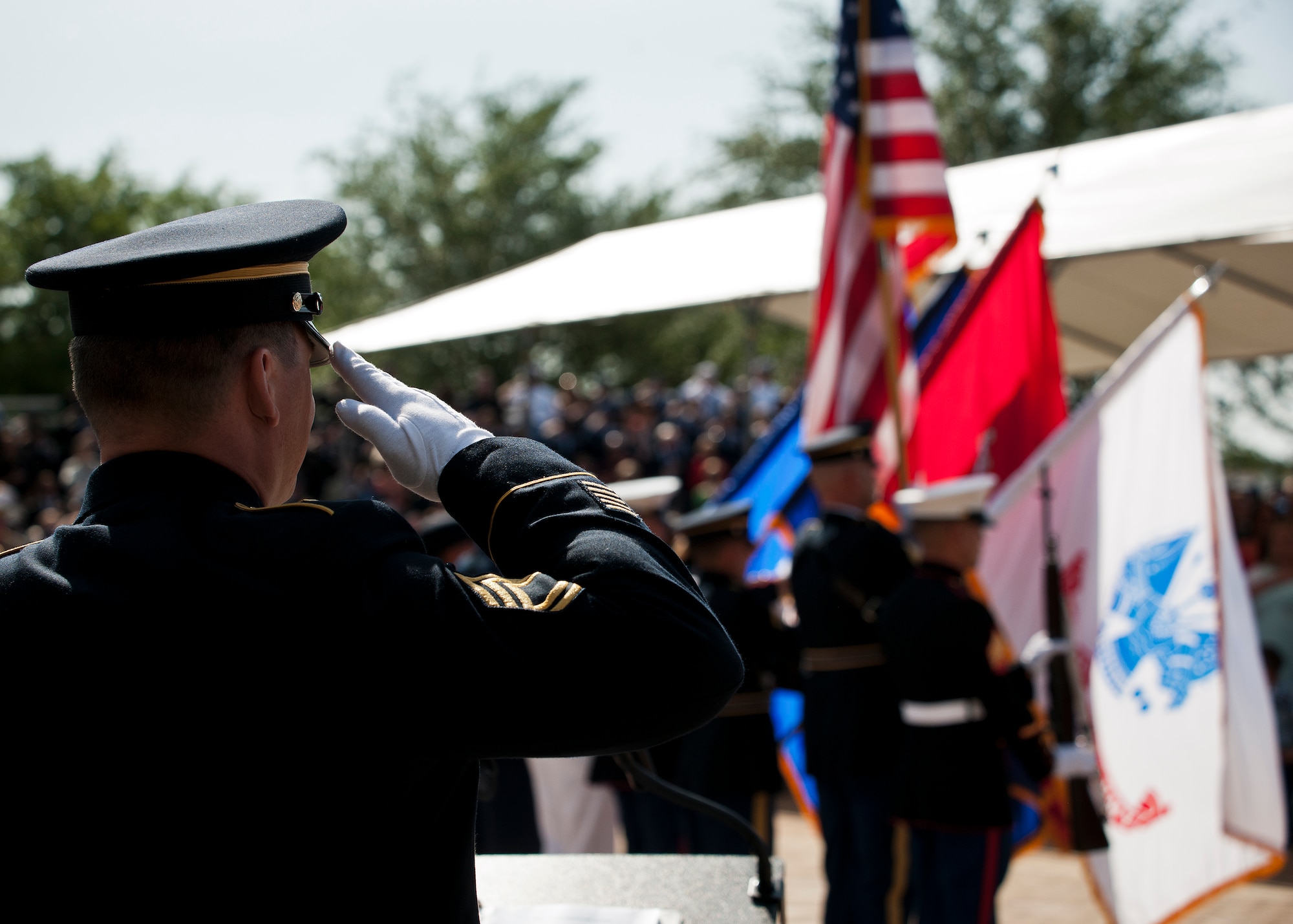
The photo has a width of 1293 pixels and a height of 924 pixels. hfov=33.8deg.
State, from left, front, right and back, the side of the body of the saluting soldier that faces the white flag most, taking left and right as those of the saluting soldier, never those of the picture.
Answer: front

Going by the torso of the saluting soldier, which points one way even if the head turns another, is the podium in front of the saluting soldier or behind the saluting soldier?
in front

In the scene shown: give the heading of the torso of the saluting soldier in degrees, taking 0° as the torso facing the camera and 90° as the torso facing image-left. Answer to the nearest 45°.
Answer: approximately 225°

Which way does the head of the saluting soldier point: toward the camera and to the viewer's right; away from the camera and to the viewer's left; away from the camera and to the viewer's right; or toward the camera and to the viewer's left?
away from the camera and to the viewer's right

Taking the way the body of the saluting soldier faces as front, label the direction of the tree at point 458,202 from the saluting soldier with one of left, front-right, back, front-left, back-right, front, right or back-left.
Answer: front-left
